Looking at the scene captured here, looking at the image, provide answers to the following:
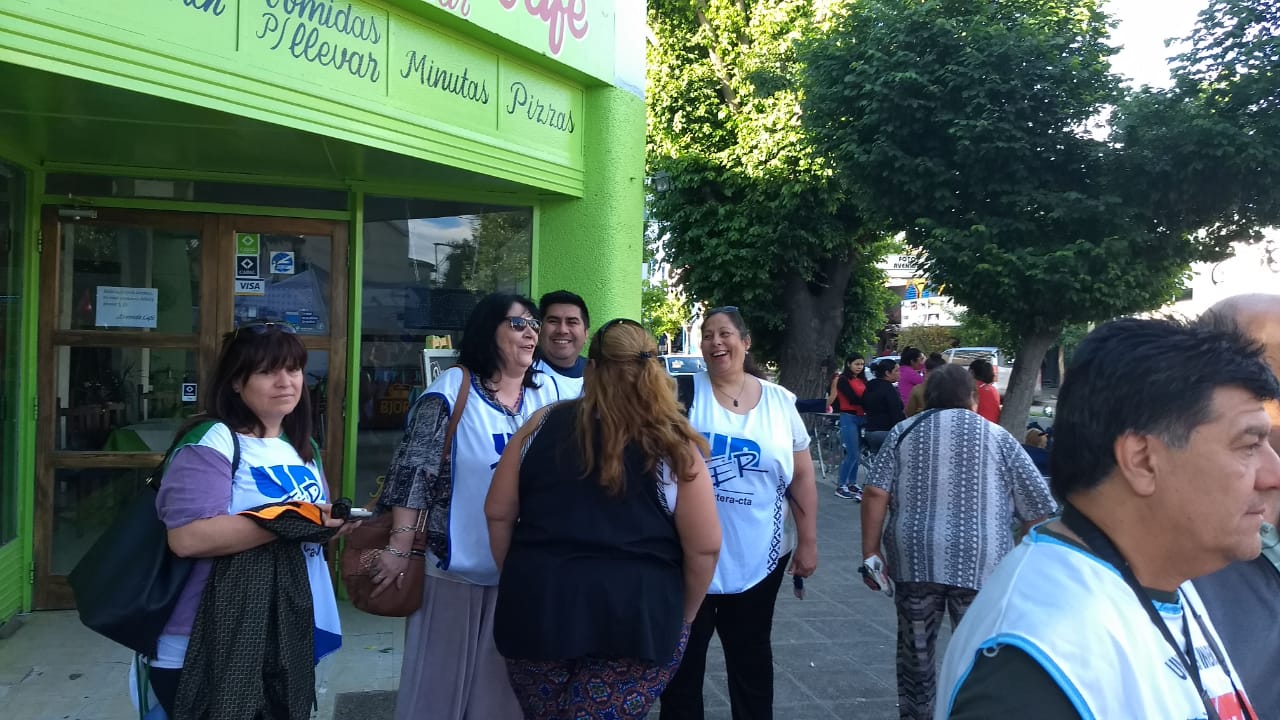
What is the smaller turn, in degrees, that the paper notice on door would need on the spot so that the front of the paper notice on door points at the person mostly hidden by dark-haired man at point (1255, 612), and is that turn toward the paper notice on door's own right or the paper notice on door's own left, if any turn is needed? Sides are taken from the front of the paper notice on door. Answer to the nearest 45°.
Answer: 0° — it already faces them

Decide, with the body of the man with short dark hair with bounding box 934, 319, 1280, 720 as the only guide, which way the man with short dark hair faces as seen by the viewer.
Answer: to the viewer's right

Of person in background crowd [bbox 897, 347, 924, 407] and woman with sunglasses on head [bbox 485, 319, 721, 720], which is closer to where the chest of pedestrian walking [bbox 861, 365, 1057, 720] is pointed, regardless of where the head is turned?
the person in background crowd

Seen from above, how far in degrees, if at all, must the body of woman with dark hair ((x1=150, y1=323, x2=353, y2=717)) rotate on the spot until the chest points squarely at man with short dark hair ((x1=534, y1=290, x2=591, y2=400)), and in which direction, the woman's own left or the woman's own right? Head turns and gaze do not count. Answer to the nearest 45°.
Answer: approximately 90° to the woman's own left

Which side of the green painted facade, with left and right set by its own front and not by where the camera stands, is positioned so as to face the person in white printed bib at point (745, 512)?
front

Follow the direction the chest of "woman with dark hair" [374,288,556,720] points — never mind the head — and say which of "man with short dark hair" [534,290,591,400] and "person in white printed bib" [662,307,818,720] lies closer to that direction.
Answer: the person in white printed bib

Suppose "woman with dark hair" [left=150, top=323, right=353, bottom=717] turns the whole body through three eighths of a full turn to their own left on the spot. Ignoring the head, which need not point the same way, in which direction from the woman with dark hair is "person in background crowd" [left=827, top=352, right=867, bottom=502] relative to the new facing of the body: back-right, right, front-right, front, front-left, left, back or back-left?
front-right

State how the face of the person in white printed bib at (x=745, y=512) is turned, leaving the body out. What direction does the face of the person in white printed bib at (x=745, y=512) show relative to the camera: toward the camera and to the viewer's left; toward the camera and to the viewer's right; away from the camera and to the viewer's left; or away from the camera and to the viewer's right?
toward the camera and to the viewer's left

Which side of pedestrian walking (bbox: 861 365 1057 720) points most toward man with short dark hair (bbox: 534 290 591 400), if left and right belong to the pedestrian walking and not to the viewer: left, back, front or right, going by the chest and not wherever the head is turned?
left

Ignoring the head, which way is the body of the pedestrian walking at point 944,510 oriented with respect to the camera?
away from the camera

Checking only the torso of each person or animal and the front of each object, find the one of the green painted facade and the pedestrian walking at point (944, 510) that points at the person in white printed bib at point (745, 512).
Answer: the green painted facade

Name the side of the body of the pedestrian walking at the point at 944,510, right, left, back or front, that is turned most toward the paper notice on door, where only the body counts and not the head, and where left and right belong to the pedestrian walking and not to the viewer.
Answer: left

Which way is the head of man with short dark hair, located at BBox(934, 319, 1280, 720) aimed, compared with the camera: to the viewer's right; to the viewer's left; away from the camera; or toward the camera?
to the viewer's right
